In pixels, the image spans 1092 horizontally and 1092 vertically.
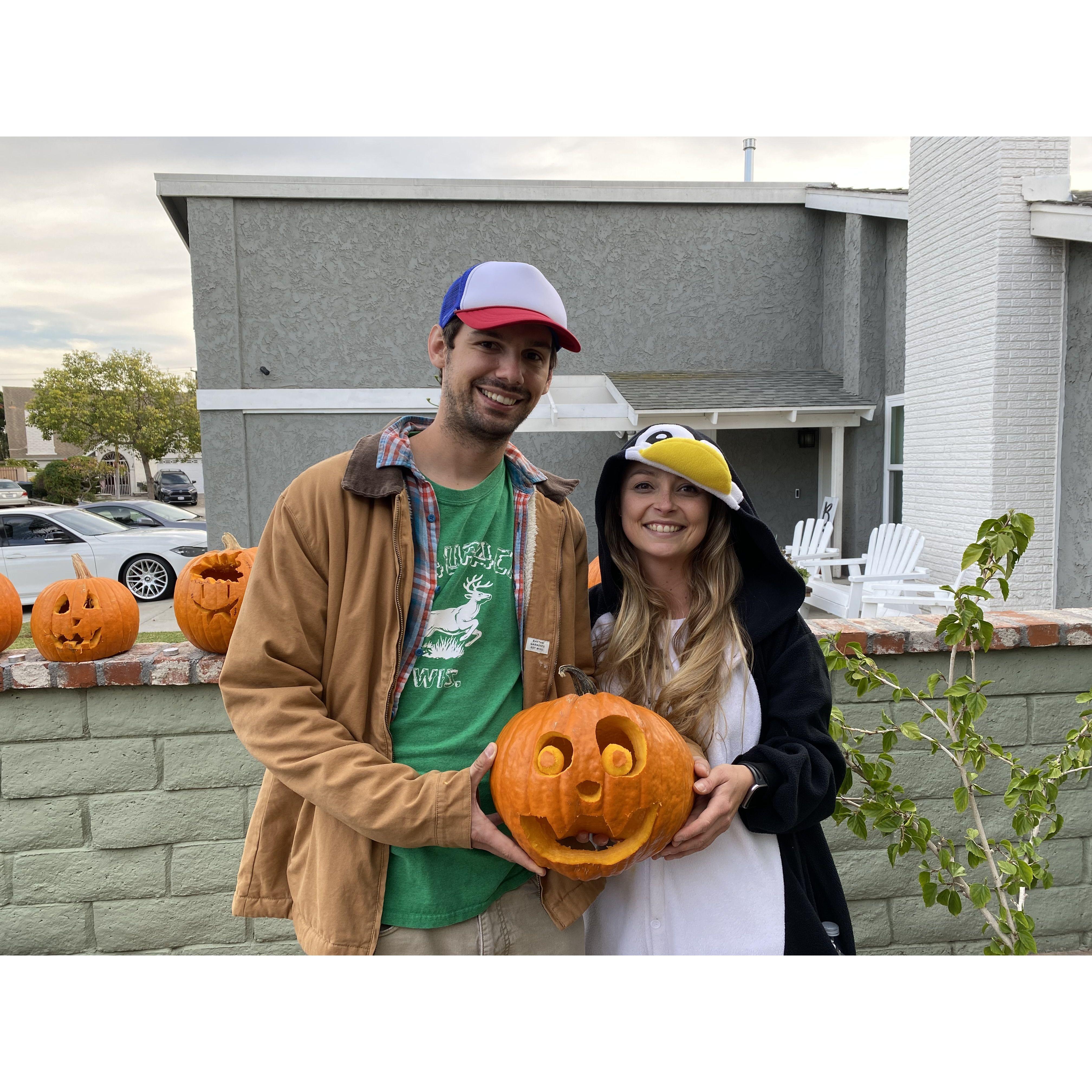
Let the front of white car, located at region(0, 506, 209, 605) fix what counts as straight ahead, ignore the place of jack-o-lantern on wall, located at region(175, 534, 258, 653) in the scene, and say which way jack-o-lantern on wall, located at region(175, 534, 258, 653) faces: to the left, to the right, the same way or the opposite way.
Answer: to the right

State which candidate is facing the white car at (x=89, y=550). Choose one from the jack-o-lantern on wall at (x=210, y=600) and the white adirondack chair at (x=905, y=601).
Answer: the white adirondack chair

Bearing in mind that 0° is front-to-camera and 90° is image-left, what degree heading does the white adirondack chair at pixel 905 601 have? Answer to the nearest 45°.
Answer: approximately 90°

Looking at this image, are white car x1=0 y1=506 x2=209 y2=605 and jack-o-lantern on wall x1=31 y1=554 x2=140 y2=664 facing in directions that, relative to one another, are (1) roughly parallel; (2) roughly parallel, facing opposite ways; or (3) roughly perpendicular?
roughly perpendicular

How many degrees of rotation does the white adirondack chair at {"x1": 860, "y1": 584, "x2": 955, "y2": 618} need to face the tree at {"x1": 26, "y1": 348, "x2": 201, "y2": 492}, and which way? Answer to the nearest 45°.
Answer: approximately 45° to its right

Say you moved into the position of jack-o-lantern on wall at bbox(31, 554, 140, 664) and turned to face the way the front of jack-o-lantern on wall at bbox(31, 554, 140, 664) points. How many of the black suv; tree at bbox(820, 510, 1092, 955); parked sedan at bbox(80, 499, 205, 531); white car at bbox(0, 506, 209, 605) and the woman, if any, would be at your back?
3

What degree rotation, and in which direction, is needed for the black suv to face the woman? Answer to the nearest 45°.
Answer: approximately 45° to its right

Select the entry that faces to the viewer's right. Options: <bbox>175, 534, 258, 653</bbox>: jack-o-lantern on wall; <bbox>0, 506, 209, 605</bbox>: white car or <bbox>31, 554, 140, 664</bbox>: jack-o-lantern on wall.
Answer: the white car

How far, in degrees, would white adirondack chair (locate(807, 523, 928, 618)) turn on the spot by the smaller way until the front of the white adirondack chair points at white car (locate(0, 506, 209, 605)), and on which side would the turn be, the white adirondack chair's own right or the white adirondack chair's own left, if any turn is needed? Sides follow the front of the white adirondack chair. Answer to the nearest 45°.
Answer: approximately 45° to the white adirondack chair's own right

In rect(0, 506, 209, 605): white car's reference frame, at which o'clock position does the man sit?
The man is roughly at 3 o'clock from the white car.

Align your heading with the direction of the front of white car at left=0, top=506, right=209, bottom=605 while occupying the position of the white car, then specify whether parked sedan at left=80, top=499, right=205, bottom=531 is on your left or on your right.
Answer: on your left

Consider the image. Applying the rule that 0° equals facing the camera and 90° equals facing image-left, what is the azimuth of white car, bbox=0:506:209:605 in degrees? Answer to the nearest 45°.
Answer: approximately 270°
